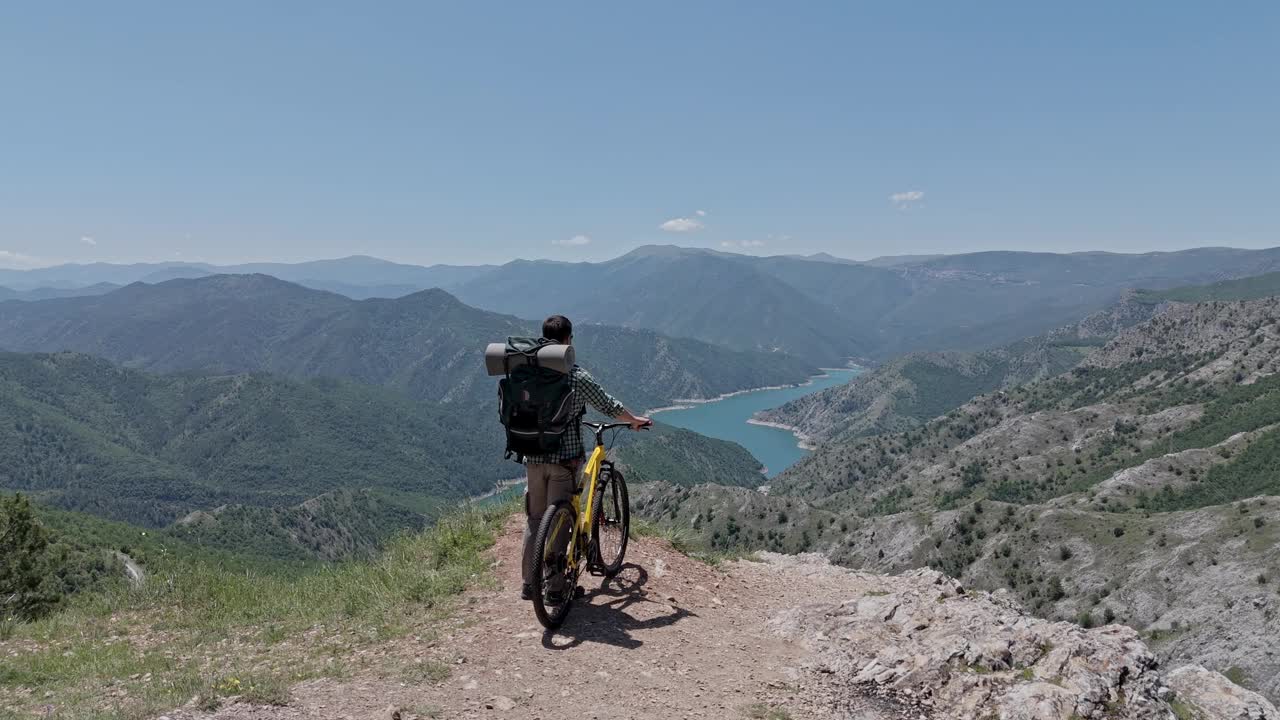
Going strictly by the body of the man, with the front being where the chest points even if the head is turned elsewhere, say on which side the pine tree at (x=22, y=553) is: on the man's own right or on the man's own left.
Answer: on the man's own left

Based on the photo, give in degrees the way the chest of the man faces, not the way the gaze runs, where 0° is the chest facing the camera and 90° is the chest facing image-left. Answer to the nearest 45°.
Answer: approximately 225°
